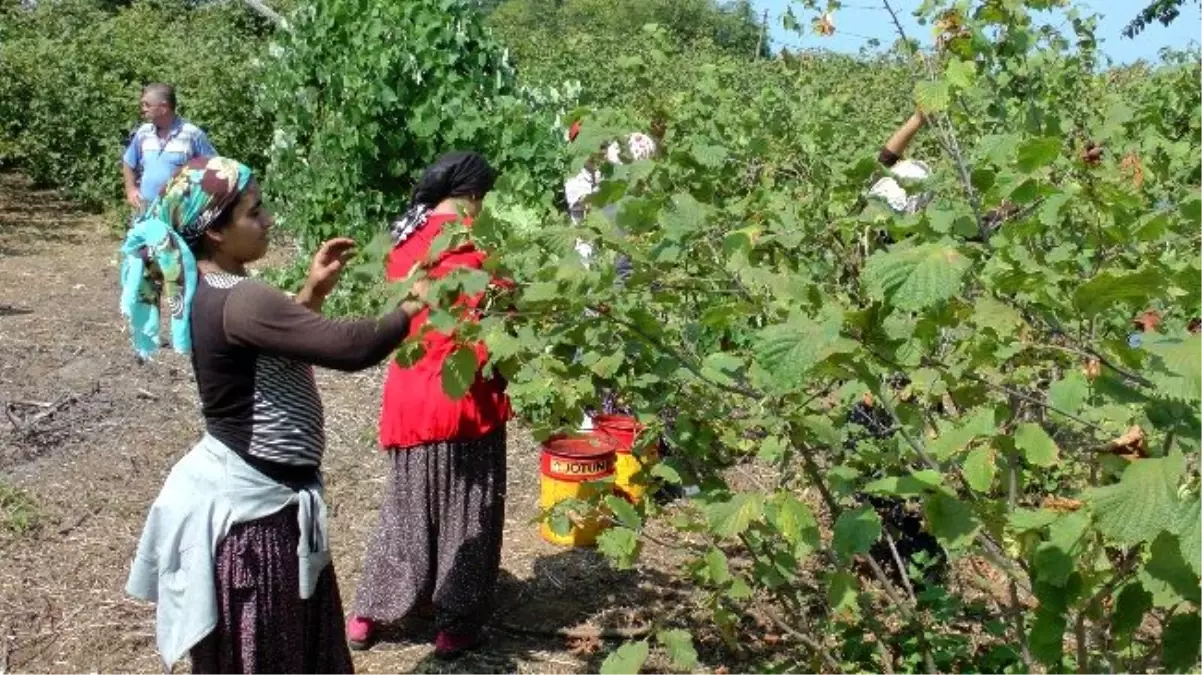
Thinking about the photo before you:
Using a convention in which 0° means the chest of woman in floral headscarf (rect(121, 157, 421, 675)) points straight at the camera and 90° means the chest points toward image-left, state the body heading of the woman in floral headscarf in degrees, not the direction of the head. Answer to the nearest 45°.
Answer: approximately 270°

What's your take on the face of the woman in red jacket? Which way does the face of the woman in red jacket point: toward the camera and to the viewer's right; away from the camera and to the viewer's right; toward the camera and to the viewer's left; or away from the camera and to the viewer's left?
away from the camera and to the viewer's right

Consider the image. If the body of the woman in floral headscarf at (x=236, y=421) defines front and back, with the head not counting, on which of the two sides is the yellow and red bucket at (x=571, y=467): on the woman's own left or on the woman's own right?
on the woman's own left

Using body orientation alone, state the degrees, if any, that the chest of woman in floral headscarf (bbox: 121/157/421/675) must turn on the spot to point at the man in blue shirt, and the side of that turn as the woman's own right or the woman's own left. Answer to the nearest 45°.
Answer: approximately 90° to the woman's own left

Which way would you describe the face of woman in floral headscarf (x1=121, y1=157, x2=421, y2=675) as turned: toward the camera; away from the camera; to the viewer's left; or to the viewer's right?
to the viewer's right
